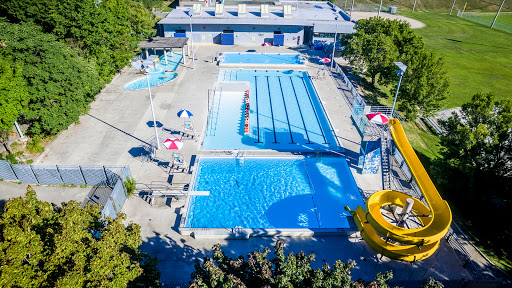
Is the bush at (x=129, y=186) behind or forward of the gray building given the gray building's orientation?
forward

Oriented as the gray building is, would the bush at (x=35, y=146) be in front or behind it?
in front

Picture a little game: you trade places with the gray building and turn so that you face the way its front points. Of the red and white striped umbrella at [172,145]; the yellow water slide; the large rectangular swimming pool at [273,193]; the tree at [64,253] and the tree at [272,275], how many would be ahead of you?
5

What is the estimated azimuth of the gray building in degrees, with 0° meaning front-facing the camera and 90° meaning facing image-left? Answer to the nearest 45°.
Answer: approximately 0°

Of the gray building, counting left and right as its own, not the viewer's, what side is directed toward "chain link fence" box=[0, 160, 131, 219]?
front

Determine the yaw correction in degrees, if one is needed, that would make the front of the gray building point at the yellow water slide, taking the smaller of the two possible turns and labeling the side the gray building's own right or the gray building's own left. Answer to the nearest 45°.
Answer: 0° — it already faces it

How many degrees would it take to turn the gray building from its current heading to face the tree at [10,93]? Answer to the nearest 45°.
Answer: approximately 45° to its right

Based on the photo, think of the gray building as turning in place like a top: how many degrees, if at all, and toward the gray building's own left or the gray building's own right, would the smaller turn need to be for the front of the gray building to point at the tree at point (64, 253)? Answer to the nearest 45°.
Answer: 0° — it already faces it

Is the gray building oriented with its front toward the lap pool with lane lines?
yes
